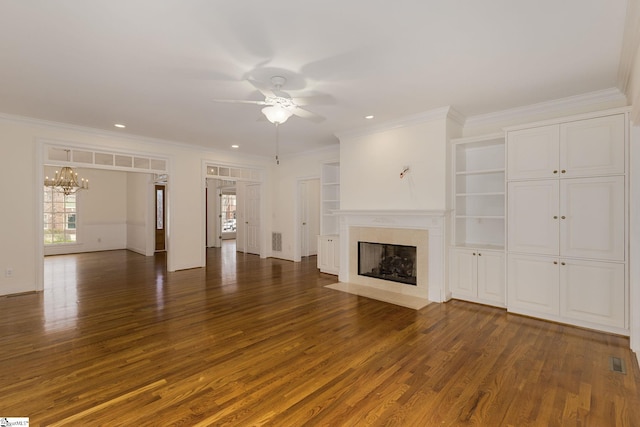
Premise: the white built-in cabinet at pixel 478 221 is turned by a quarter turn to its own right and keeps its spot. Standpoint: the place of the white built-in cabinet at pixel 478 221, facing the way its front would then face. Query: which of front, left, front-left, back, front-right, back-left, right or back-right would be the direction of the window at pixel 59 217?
front-left

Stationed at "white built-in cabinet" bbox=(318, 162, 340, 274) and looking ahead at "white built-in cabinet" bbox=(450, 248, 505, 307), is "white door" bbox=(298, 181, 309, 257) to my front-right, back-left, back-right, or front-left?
back-left

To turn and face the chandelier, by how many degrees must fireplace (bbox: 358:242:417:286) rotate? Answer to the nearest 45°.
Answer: approximately 45° to its right

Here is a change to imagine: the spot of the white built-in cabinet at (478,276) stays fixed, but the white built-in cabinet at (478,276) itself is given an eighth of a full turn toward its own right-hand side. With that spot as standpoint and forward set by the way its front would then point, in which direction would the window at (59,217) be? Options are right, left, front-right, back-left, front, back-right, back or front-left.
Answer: front

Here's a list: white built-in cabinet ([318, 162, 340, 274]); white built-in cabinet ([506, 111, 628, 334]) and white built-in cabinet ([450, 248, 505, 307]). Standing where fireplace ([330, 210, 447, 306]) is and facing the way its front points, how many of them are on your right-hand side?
1

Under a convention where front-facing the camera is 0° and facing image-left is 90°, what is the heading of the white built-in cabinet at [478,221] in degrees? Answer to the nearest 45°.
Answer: approximately 45°

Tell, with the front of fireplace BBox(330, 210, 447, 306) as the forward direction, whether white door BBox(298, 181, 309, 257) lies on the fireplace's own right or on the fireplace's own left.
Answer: on the fireplace's own right

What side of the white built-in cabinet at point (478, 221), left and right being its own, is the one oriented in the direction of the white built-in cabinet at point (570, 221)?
left

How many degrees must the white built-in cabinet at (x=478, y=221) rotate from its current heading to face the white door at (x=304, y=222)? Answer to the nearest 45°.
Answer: approximately 90° to its right

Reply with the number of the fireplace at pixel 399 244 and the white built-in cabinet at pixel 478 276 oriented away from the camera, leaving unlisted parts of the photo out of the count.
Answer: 0

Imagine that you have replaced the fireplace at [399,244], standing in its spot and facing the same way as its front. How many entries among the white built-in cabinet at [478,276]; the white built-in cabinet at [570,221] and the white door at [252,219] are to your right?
1

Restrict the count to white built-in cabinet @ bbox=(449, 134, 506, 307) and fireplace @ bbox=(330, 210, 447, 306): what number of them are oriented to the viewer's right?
0

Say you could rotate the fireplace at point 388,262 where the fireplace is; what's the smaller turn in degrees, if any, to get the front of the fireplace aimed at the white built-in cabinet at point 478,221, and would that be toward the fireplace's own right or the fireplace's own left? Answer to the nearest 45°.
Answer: approximately 135° to the fireplace's own left

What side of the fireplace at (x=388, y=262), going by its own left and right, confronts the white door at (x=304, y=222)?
right

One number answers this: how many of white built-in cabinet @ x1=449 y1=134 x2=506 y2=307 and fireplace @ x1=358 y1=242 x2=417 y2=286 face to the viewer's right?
0
